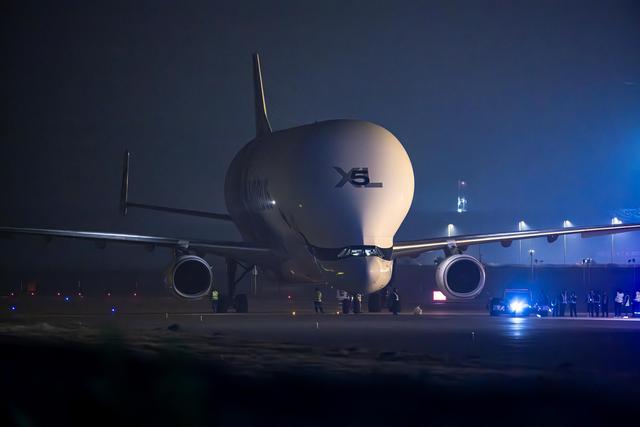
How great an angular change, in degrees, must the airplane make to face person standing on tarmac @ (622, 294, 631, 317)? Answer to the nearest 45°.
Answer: approximately 45° to its left

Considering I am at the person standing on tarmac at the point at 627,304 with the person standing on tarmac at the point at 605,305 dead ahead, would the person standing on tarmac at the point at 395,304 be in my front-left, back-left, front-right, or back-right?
front-right

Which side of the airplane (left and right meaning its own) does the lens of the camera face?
front

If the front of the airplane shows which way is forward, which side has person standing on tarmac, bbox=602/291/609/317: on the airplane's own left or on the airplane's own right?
on the airplane's own left
